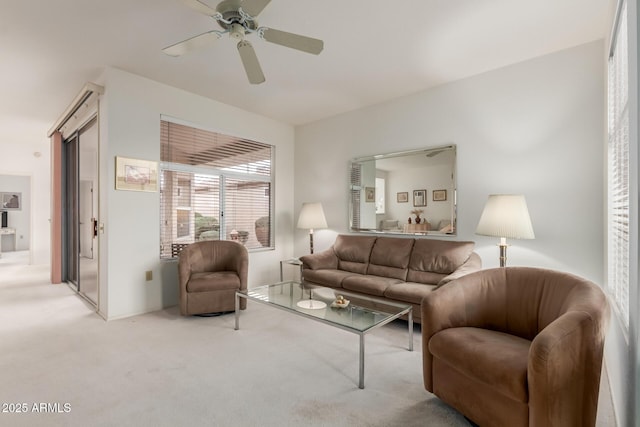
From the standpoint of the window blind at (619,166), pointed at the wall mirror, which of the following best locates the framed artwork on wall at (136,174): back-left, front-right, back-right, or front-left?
front-left

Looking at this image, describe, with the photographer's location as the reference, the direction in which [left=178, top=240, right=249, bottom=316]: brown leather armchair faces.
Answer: facing the viewer

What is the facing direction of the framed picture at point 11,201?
toward the camera

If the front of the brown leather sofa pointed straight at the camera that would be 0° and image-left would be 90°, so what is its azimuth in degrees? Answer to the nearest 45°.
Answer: approximately 45°

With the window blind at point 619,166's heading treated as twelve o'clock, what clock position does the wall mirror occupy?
The wall mirror is roughly at 1 o'clock from the window blind.

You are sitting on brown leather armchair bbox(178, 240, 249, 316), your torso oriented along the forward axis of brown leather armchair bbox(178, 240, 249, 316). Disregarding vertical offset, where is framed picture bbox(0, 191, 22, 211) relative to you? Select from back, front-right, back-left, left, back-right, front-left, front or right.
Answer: back-right

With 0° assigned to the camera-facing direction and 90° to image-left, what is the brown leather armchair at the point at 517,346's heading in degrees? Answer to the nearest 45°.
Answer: approximately 45°

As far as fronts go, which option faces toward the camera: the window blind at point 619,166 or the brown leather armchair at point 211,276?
the brown leather armchair

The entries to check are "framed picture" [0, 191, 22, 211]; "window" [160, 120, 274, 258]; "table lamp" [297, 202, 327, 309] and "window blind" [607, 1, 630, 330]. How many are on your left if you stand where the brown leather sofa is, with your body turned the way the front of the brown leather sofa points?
1

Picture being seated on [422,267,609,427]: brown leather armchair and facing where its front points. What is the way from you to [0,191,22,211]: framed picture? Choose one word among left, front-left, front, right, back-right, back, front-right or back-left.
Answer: front-right

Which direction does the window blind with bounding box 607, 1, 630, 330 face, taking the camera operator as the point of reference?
facing to the left of the viewer

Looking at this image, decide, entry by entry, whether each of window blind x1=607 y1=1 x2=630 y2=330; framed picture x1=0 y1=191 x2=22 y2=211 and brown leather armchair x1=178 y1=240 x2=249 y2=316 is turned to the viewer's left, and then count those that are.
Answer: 1

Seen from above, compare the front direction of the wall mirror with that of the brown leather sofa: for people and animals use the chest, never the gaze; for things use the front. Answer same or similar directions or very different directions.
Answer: same or similar directions

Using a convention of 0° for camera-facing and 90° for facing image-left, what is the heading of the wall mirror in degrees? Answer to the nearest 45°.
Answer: approximately 45°

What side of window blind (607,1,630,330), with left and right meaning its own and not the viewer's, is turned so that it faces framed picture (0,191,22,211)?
front

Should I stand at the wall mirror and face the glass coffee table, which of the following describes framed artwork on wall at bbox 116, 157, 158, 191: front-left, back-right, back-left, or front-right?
front-right

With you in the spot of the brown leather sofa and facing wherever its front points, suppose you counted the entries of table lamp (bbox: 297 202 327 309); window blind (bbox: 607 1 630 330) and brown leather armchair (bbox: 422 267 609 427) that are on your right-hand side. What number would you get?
1
